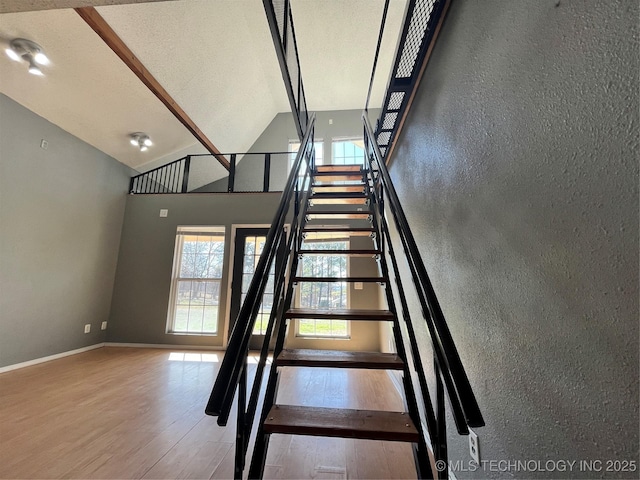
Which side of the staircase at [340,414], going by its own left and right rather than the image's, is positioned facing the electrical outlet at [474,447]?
front

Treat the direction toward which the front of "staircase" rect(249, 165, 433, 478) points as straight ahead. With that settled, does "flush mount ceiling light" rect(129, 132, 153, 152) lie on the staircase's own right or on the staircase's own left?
on the staircase's own right

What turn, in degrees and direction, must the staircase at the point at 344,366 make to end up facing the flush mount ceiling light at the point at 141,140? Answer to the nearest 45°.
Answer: approximately 135° to its right

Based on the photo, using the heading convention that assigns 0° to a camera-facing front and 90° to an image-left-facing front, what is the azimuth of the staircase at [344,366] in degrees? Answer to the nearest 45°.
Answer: approximately 0°

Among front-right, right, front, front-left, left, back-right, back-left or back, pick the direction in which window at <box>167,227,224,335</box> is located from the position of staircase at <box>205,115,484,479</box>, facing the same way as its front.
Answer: back-right

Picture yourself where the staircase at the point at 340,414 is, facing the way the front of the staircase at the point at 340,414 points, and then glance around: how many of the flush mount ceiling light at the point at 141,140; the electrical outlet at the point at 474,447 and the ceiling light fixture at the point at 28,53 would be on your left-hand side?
1

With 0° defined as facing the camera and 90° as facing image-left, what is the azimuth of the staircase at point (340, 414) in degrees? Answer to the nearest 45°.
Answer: approximately 0°

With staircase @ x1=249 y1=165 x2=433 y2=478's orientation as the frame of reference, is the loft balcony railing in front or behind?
behind

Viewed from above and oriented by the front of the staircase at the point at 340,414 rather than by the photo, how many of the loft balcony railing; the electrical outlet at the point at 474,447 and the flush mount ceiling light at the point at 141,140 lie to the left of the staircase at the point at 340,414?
1

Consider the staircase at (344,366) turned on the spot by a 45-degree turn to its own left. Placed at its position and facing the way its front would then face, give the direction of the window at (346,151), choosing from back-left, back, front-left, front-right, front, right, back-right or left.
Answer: back-left

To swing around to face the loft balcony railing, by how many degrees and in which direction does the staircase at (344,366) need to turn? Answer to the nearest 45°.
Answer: approximately 135° to its right
